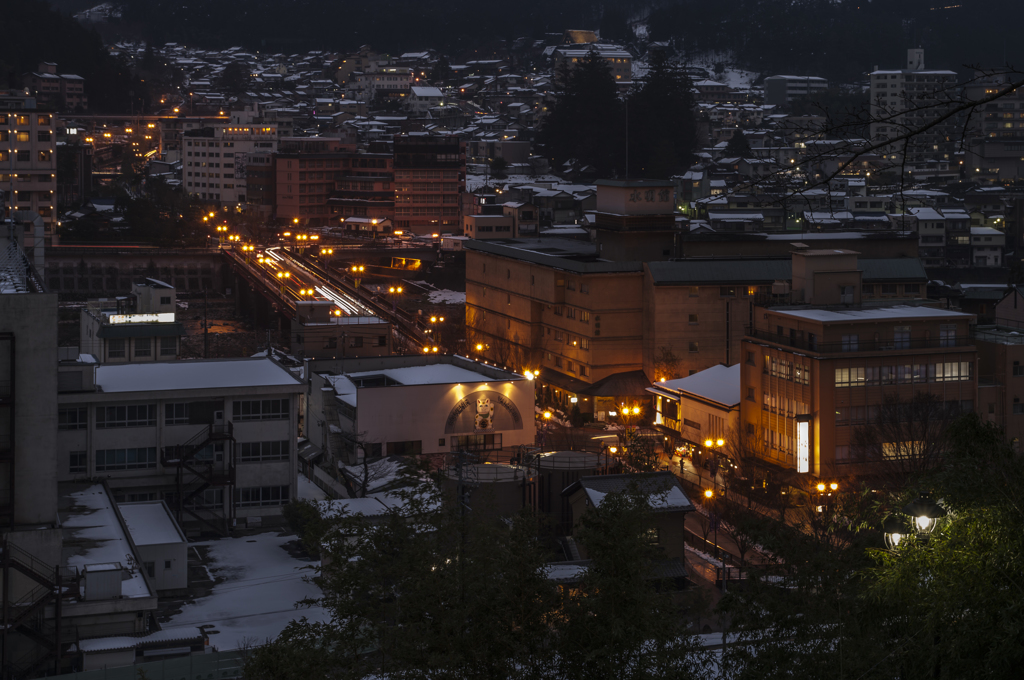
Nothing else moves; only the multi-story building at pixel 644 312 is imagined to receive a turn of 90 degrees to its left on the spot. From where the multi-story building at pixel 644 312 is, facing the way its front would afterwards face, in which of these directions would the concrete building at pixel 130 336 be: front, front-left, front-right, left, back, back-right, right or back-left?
back-right

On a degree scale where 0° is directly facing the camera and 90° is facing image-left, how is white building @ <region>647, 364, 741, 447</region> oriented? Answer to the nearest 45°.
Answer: approximately 45°

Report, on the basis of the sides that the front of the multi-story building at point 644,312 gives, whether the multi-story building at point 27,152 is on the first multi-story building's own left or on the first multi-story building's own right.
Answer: on the first multi-story building's own right

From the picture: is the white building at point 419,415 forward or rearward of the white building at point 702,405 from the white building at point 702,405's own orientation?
forward

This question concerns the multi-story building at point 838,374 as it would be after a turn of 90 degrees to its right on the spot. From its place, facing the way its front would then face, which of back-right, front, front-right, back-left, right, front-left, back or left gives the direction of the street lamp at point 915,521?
back-left

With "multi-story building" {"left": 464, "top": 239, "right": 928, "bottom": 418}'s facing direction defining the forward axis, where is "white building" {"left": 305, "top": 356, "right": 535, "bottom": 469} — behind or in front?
in front

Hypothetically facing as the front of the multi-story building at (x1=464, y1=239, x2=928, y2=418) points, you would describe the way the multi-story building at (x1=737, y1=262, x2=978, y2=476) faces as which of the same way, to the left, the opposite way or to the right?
the same way

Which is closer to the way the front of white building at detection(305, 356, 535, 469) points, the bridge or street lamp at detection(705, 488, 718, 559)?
the street lamp

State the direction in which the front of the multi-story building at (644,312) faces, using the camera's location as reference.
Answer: facing the viewer and to the left of the viewer

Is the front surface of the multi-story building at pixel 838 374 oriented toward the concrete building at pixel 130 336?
no

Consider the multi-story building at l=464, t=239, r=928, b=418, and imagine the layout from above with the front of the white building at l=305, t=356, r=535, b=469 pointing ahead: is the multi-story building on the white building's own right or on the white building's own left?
on the white building's own left

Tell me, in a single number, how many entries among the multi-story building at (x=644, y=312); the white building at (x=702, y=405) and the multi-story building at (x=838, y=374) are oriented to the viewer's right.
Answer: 0

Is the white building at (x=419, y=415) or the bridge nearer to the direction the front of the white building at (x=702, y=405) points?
the white building

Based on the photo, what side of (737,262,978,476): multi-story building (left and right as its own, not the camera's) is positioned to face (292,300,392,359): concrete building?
right

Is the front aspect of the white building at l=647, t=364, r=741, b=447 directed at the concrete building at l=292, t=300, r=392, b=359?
no

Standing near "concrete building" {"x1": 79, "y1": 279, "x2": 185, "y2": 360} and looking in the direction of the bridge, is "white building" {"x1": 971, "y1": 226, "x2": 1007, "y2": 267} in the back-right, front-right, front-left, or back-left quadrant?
front-right

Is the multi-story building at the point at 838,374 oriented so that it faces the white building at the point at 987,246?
no
